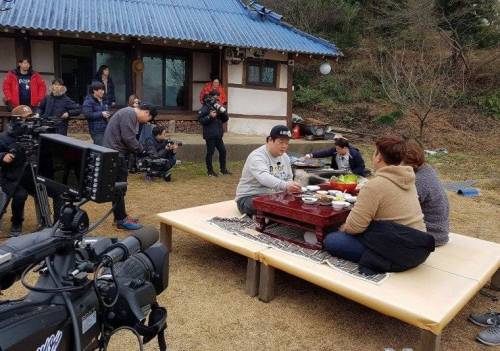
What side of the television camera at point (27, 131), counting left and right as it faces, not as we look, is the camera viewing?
right

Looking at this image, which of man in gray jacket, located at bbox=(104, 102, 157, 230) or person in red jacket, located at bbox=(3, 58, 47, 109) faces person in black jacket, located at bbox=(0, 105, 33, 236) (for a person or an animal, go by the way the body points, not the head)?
the person in red jacket

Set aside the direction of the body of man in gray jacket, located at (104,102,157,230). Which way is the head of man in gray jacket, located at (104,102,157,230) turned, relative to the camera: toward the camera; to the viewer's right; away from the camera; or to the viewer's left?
to the viewer's right

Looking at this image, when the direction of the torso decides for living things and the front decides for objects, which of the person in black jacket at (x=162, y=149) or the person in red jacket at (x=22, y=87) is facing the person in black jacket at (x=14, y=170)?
the person in red jacket

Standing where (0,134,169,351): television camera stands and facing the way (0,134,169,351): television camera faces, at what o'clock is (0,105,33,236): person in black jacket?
The person in black jacket is roughly at 10 o'clock from the television camera.

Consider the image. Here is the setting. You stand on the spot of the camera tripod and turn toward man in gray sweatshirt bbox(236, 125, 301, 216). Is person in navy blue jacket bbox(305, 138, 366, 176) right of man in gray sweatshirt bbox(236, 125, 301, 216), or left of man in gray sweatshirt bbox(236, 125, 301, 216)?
left

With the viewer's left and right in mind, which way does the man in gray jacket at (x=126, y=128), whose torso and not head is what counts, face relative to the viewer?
facing to the right of the viewer

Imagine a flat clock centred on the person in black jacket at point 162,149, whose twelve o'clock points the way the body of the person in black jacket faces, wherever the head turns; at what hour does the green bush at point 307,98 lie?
The green bush is roughly at 10 o'clock from the person in black jacket.

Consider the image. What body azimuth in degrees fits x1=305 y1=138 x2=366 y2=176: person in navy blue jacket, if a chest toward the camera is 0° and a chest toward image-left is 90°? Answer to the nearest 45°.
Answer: approximately 45°

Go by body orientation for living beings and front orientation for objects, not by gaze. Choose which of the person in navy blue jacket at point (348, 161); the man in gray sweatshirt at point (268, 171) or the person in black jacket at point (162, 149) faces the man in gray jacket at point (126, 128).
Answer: the person in navy blue jacket at point (348, 161)
